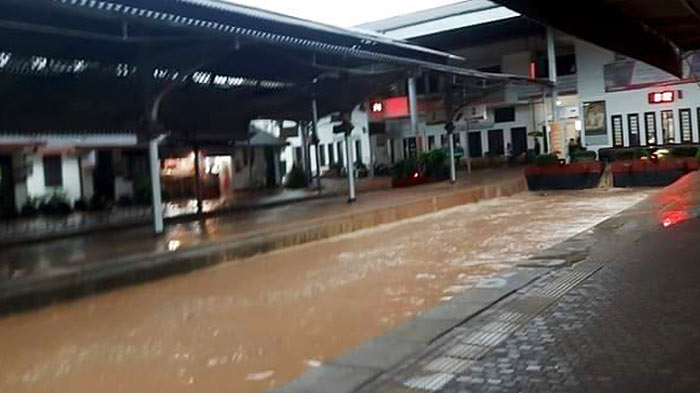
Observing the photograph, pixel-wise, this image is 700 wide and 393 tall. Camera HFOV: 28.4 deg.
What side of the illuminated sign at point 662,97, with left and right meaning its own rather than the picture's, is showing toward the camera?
front

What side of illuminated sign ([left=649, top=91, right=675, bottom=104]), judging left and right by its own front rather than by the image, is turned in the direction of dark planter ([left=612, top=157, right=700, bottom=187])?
front

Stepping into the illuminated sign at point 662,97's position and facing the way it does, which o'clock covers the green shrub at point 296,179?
The green shrub is roughly at 2 o'clock from the illuminated sign.

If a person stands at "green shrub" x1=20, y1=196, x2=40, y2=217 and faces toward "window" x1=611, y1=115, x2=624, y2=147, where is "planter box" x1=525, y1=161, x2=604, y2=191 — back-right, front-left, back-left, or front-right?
front-right

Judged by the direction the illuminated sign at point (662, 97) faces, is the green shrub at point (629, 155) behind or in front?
in front

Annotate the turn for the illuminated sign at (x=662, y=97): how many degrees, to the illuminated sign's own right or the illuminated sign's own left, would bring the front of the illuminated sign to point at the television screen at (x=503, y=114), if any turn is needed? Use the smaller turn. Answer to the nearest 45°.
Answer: approximately 135° to the illuminated sign's own right

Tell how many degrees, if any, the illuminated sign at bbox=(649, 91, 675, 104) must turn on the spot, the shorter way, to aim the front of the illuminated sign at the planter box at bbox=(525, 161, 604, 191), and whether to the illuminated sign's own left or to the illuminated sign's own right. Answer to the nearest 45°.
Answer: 0° — it already faces it

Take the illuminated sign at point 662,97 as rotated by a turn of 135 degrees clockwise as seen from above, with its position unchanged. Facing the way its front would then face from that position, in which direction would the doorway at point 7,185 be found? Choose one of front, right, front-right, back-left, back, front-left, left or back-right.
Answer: left

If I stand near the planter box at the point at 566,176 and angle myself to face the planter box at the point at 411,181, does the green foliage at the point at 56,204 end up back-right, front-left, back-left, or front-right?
front-left

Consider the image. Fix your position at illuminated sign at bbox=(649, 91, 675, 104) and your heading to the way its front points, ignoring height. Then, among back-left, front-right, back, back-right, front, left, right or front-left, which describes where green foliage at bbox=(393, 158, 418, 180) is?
front-right

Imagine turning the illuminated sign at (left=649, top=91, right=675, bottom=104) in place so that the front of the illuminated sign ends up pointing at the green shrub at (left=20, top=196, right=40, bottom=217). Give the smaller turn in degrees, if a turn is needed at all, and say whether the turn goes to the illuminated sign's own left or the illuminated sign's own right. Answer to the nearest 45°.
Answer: approximately 45° to the illuminated sign's own right
